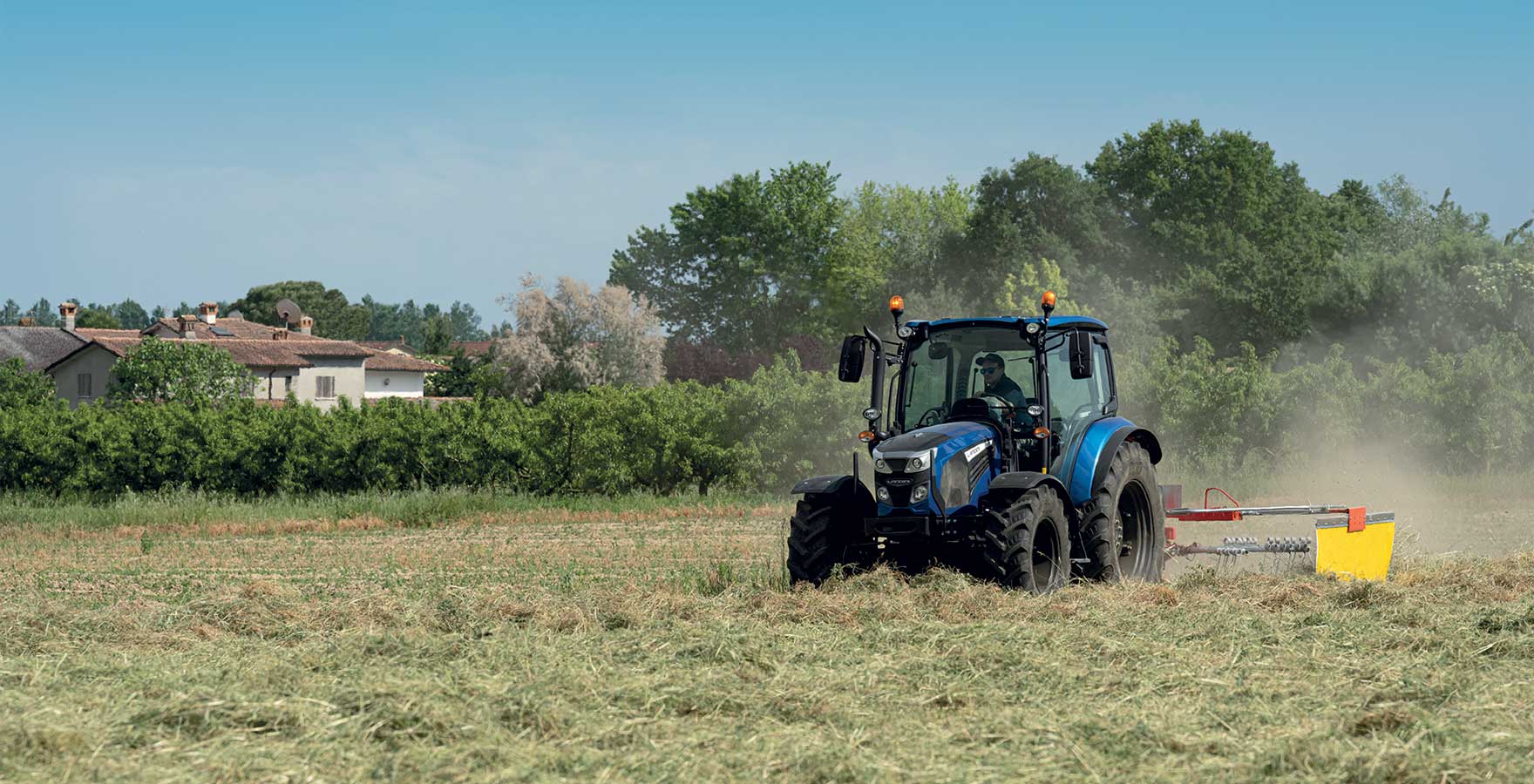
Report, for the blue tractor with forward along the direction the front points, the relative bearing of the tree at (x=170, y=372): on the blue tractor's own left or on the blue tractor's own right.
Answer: on the blue tractor's own right

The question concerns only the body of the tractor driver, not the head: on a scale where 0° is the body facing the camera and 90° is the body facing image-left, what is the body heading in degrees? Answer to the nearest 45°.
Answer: approximately 45°

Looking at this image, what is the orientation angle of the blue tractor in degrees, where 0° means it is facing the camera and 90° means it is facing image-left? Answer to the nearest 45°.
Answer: approximately 45°

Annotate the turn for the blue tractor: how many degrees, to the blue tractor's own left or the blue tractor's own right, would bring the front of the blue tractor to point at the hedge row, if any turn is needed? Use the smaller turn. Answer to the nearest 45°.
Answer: approximately 90° to the blue tractor's own right
